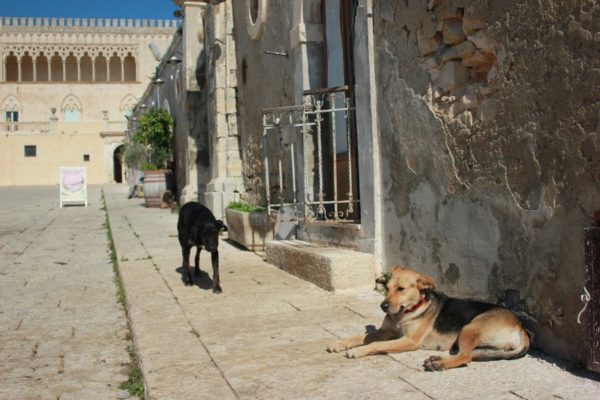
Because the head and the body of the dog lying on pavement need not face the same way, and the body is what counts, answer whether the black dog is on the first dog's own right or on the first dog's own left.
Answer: on the first dog's own right

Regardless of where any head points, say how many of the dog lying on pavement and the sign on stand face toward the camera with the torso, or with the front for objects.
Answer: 1

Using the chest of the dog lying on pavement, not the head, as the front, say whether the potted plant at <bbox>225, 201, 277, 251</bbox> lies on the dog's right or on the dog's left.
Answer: on the dog's right

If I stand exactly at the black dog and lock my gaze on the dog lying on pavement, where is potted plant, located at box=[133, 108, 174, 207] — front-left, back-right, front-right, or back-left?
back-left

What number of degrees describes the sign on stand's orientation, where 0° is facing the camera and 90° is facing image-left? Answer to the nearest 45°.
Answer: approximately 0°

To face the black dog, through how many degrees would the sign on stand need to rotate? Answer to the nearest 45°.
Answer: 0° — it already faces it

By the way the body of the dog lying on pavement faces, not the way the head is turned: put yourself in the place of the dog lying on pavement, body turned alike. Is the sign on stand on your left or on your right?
on your right

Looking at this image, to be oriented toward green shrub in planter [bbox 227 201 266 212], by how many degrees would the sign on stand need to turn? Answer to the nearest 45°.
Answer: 0° — it already faces it

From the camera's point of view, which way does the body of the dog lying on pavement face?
to the viewer's left
